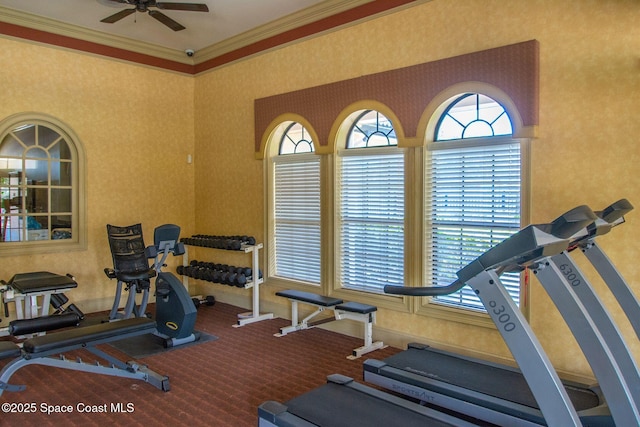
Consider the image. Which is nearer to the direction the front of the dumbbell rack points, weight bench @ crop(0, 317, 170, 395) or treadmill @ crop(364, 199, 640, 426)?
the weight bench

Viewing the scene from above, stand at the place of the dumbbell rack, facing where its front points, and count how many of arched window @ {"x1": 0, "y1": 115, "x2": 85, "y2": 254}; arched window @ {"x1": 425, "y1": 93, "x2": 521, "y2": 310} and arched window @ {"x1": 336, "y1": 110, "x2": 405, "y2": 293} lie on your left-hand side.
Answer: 2

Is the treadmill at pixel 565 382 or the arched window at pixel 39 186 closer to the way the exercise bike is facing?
the treadmill

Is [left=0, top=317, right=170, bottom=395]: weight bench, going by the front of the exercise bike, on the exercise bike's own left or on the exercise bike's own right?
on the exercise bike's own right

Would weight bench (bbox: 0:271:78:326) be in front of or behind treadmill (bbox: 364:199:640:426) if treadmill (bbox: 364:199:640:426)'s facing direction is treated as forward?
behind

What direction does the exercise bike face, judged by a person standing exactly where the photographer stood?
facing the viewer and to the right of the viewer

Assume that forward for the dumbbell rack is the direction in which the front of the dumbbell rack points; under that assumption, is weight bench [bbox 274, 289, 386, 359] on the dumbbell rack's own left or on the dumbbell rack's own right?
on the dumbbell rack's own left

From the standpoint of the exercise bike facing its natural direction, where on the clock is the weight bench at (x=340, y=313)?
The weight bench is roughly at 12 o'clock from the exercise bike.

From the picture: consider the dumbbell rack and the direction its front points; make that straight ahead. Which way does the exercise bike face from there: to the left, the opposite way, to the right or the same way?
to the left
